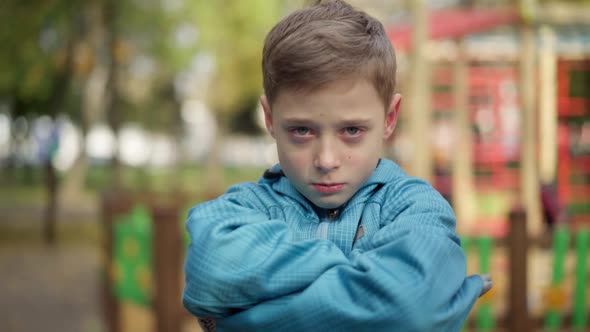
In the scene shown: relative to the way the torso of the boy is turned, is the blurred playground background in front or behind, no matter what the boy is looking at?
behind

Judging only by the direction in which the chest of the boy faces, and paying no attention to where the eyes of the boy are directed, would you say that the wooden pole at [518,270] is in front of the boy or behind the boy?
behind

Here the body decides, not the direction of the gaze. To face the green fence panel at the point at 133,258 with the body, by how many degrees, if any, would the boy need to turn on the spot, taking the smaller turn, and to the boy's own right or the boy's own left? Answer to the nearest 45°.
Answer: approximately 180°

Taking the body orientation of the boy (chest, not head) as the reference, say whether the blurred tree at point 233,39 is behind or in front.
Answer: behind

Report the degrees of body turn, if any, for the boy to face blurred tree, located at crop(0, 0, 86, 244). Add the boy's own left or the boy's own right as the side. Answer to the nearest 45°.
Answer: approximately 135° to the boy's own right

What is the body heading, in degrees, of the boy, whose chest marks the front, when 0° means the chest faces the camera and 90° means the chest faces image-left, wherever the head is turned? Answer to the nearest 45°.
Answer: approximately 0°
